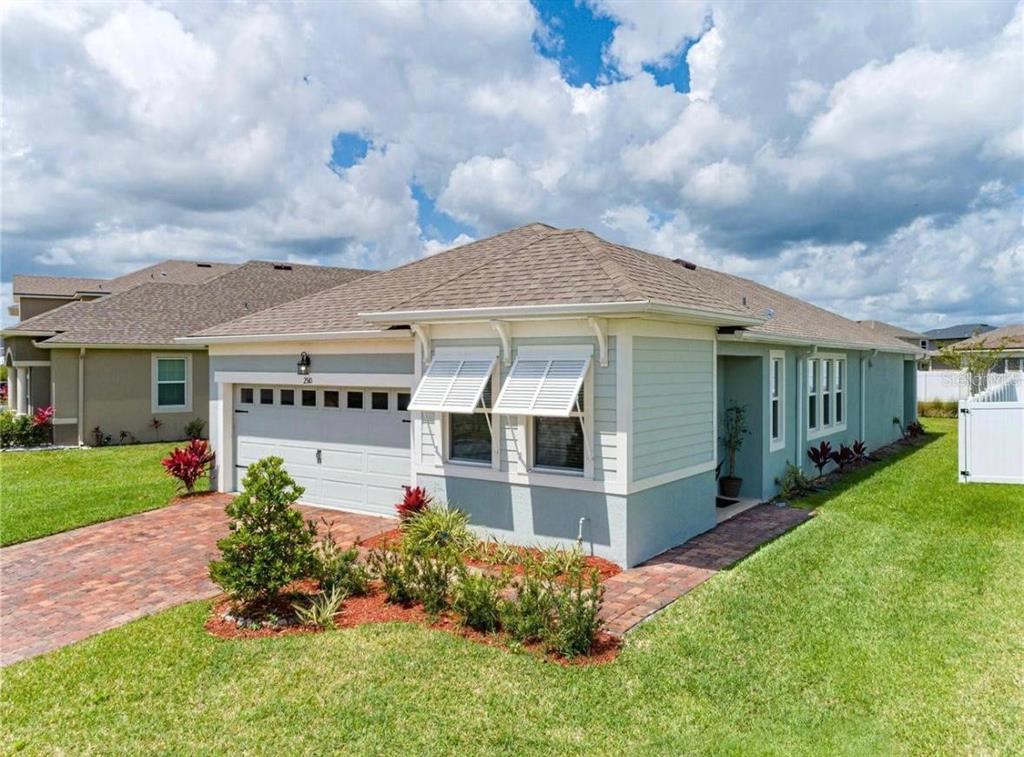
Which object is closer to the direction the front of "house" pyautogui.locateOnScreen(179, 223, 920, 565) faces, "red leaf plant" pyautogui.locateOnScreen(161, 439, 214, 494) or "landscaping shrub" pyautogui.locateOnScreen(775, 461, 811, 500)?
the red leaf plant

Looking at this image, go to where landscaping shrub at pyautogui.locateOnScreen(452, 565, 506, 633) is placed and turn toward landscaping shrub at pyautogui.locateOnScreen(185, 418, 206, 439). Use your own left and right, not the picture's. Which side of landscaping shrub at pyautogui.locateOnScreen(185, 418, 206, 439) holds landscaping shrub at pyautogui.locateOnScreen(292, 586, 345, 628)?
left

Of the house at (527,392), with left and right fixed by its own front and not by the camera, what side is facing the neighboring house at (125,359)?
right

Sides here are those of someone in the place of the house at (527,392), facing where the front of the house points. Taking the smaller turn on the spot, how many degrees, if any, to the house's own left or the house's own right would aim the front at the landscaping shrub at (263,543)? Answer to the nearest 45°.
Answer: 0° — it already faces it

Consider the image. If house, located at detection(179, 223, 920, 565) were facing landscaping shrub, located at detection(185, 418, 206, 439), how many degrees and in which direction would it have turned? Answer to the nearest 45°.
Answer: approximately 90° to its right

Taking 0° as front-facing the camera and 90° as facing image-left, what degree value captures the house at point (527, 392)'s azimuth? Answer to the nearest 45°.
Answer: approximately 45°

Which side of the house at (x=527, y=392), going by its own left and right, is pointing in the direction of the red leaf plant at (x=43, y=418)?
right
